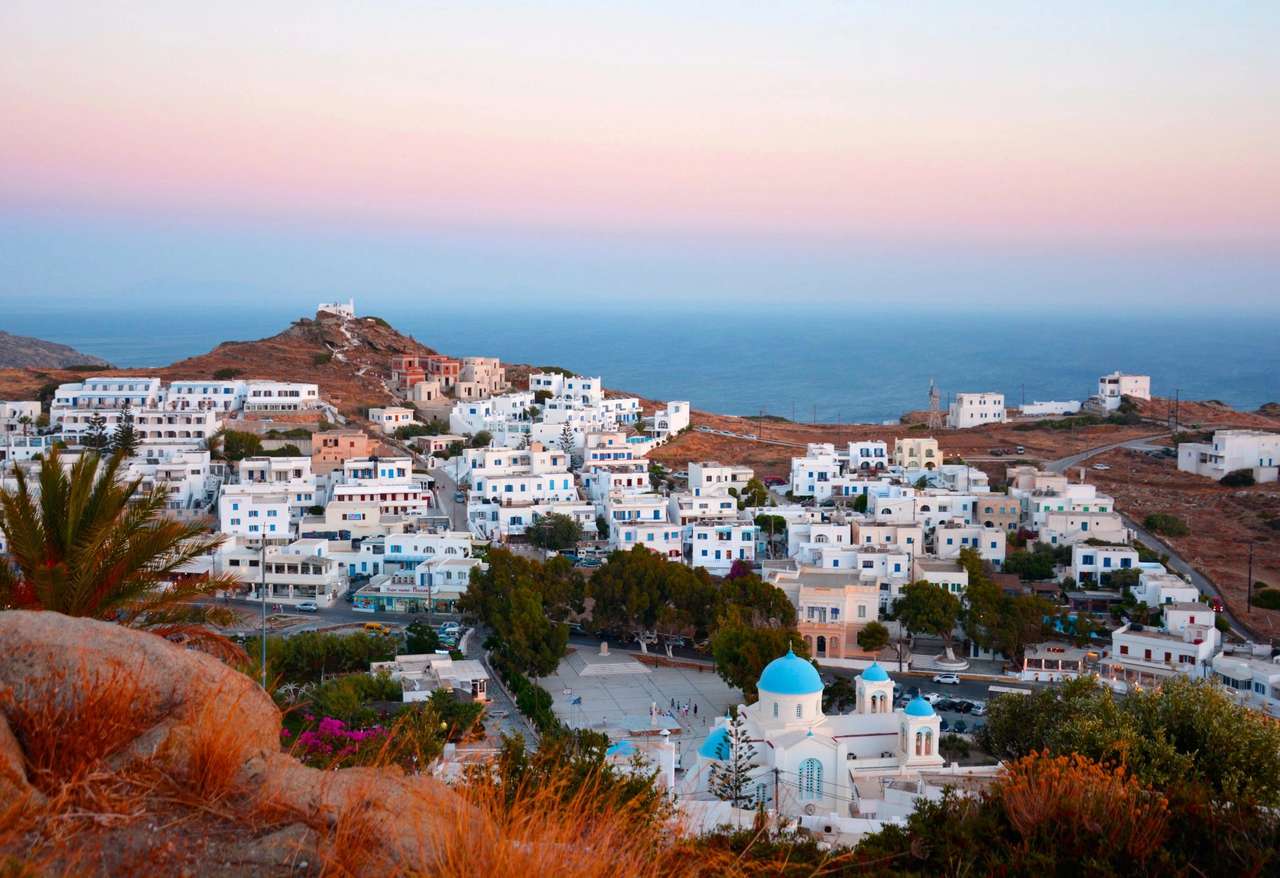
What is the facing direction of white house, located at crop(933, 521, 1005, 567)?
toward the camera

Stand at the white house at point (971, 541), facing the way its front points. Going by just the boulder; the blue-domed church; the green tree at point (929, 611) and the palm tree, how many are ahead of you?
4

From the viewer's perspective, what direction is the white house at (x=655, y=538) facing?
toward the camera

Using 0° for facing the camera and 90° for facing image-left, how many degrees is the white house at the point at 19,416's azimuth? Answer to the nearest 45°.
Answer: approximately 0°

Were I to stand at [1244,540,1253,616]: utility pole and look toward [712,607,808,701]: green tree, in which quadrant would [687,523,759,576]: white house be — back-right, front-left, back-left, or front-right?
front-right

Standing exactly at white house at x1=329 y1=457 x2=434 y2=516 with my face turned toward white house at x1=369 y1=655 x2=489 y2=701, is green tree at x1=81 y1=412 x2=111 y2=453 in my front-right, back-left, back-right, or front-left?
back-right

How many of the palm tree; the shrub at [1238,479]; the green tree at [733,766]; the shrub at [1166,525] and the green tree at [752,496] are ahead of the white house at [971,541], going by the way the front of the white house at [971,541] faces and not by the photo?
2

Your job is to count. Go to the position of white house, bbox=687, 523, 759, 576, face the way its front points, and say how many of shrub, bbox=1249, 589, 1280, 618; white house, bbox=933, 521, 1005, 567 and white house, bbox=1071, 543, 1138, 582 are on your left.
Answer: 3

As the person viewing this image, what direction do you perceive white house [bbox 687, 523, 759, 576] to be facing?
facing the viewer

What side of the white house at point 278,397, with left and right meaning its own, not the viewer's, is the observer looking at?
front

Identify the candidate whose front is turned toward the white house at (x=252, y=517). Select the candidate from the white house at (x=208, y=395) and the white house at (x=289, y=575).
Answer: the white house at (x=208, y=395)

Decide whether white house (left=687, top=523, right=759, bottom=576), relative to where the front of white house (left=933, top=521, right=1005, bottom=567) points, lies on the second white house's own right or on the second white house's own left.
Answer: on the second white house's own right

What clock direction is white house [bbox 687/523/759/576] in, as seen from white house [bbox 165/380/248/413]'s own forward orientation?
white house [bbox 687/523/759/576] is roughly at 11 o'clock from white house [bbox 165/380/248/413].

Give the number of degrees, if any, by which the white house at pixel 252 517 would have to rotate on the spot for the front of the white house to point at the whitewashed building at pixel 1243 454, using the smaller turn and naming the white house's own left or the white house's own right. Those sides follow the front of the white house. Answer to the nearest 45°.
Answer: approximately 90° to the white house's own left

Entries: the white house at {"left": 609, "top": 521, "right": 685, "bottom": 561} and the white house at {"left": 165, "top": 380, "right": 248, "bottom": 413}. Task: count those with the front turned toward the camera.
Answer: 2

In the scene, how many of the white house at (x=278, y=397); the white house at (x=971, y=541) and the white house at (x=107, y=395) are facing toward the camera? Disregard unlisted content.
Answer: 3
